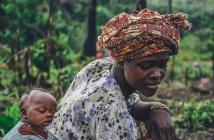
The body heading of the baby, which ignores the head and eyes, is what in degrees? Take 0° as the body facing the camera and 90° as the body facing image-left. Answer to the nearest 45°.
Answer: approximately 315°

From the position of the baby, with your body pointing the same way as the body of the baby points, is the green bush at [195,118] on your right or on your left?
on your left
